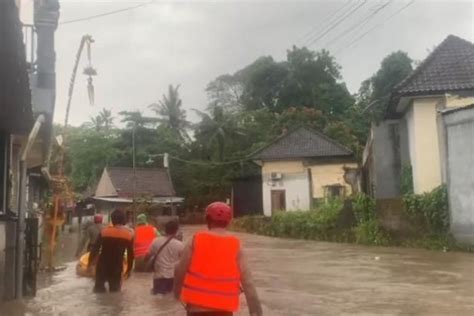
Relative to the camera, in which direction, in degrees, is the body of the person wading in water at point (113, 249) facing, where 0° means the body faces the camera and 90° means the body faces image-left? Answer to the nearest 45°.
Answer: approximately 180°

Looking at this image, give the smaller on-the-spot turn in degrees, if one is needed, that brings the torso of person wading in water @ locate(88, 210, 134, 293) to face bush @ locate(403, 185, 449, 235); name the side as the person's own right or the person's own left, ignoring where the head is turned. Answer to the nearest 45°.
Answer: approximately 45° to the person's own right

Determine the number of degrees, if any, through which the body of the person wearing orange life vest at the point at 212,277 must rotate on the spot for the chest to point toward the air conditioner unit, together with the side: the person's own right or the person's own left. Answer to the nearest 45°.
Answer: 0° — they already face it

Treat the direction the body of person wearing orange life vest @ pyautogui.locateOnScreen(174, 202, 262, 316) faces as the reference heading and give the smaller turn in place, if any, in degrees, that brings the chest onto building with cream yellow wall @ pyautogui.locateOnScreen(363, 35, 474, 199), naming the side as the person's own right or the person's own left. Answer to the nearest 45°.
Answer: approximately 45° to the person's own right

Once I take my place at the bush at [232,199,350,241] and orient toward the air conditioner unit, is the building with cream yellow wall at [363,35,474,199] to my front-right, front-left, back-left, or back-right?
back-right

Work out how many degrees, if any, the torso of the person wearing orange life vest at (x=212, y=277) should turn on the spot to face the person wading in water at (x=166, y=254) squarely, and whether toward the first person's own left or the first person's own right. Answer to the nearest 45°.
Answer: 0° — they already face them

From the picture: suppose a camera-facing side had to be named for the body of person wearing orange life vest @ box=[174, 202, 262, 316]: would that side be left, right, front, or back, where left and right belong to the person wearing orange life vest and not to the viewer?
back

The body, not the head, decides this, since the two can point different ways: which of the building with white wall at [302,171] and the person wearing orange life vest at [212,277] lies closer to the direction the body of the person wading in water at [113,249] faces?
the building with white wall

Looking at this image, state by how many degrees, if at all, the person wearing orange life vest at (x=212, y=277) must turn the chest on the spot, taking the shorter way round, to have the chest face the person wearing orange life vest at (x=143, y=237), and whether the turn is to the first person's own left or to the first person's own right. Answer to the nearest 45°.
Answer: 0° — they already face them

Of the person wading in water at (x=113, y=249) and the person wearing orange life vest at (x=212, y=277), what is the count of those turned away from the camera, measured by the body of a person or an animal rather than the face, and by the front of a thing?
2

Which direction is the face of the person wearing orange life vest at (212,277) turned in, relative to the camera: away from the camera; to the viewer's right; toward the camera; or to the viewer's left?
away from the camera

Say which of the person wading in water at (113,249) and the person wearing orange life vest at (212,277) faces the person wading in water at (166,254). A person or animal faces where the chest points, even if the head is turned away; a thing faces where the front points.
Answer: the person wearing orange life vest
